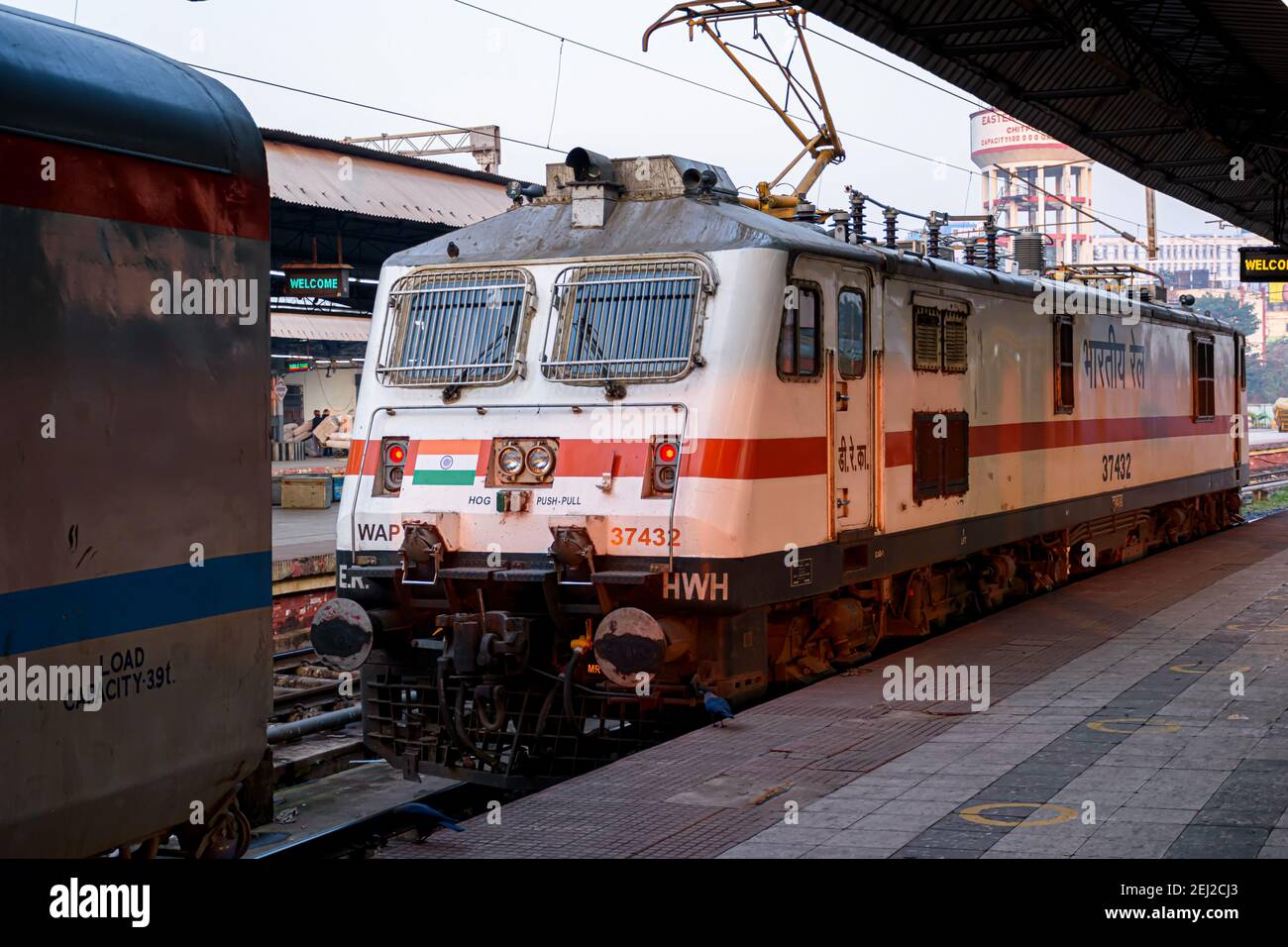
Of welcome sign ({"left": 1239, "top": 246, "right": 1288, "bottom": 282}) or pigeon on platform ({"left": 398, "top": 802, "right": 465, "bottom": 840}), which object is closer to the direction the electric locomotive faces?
the pigeon on platform

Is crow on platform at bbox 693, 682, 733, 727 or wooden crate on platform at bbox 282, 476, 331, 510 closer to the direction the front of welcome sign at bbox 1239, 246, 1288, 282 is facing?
the crow on platform

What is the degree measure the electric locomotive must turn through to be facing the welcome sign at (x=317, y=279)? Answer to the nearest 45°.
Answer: approximately 90° to its right

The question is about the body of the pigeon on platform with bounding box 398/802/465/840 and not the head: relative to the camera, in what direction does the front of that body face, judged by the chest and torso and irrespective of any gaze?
to the viewer's left

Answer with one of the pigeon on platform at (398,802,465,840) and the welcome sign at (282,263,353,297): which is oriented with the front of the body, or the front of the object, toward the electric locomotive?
the welcome sign

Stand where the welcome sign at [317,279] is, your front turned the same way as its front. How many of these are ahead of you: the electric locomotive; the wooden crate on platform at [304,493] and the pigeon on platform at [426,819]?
2

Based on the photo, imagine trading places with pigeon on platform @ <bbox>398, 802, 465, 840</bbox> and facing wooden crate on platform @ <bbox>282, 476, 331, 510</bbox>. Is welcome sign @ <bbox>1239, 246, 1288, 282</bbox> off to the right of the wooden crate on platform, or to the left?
right

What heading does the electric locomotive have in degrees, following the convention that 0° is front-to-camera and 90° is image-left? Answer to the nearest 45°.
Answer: approximately 45°

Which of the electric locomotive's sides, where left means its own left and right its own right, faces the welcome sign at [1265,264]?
back

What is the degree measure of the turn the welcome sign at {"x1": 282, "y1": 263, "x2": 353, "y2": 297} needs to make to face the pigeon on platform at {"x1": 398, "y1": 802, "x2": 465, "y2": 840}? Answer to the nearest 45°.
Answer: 0° — it already faces it

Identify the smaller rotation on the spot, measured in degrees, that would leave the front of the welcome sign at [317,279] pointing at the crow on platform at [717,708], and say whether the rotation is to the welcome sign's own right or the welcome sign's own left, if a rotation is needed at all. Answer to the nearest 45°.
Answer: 0° — it already faces it
